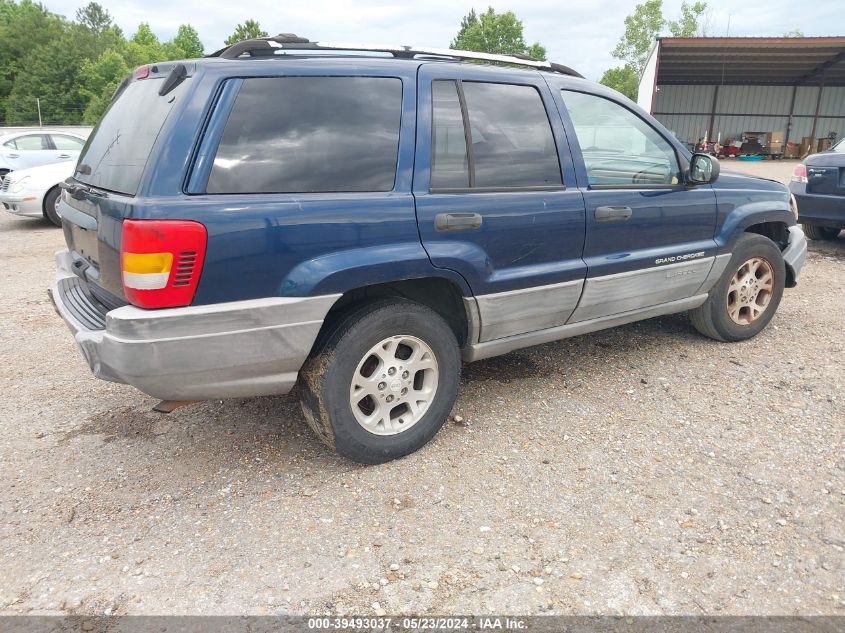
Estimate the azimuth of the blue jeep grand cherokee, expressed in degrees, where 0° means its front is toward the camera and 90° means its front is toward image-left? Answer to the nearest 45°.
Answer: approximately 225°

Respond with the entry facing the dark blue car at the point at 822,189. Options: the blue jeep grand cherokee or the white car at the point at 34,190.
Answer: the blue jeep grand cherokee

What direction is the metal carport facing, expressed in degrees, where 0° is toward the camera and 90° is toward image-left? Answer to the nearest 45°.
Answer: approximately 0°

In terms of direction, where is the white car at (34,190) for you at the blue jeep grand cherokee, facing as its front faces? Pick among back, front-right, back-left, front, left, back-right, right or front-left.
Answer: left

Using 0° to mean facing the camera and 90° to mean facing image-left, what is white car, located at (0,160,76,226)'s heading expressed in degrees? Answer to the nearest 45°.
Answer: approximately 45°

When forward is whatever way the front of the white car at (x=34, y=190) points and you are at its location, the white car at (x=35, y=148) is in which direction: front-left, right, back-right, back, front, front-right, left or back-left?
back-right

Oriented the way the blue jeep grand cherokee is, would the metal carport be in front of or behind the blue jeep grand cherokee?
in front

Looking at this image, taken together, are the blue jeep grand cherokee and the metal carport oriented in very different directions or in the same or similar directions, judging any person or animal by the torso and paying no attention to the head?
very different directions

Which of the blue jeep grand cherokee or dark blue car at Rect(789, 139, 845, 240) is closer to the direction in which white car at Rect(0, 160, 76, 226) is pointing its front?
the blue jeep grand cherokee
